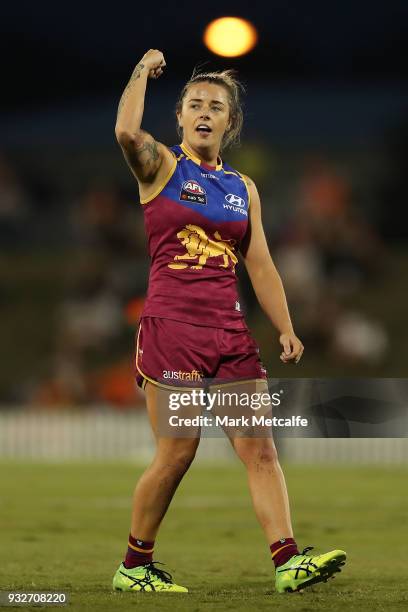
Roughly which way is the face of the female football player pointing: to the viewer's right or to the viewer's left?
to the viewer's left
